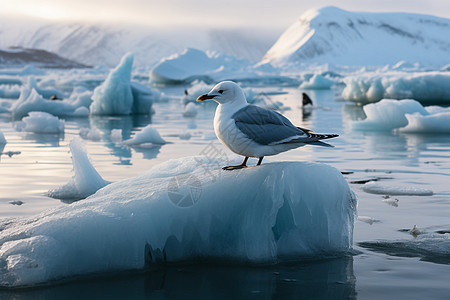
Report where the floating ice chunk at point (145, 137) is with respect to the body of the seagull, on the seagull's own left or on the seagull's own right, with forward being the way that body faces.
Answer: on the seagull's own right

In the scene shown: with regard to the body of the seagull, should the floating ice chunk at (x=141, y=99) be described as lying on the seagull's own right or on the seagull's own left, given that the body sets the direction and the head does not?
on the seagull's own right

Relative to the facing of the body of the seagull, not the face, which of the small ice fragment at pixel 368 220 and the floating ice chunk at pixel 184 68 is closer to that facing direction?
the floating ice chunk

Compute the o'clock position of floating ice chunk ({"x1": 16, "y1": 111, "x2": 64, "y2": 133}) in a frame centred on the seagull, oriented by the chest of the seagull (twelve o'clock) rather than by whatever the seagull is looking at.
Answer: The floating ice chunk is roughly at 2 o'clock from the seagull.

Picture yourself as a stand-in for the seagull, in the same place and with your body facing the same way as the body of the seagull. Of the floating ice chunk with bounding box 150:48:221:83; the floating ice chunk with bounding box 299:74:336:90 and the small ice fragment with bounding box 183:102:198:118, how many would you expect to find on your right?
3

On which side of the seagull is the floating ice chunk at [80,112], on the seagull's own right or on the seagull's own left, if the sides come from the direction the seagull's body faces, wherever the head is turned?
on the seagull's own right

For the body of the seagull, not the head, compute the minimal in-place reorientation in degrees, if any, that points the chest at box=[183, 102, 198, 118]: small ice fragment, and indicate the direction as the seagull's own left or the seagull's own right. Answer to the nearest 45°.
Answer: approximately 90° to the seagull's own right

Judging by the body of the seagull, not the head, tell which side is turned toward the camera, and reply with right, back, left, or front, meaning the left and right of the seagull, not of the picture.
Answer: left

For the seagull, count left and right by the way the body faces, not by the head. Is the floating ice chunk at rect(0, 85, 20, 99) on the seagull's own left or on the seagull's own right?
on the seagull's own right

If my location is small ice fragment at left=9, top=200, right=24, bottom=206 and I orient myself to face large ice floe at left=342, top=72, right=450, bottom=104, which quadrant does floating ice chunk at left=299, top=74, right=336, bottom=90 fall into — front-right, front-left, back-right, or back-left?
front-left

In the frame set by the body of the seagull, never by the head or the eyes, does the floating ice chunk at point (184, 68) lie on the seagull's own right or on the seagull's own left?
on the seagull's own right
